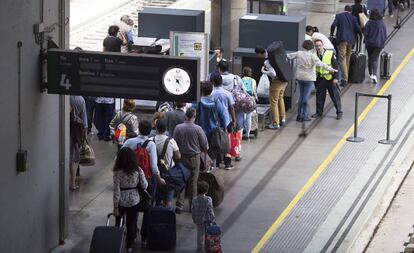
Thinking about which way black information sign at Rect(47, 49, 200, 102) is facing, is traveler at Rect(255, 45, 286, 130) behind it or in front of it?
behind

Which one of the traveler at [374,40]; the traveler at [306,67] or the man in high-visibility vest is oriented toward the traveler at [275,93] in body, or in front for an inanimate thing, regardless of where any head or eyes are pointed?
the man in high-visibility vest

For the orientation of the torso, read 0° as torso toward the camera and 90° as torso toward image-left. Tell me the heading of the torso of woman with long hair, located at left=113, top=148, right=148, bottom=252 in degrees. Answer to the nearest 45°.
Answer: approximately 180°

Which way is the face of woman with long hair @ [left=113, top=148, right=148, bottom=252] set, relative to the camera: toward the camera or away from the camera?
away from the camera

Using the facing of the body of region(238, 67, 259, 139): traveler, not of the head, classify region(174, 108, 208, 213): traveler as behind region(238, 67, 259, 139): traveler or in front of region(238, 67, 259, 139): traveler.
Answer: behind

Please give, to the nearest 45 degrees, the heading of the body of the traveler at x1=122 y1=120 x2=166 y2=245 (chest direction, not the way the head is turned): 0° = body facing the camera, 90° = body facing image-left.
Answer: approximately 180°

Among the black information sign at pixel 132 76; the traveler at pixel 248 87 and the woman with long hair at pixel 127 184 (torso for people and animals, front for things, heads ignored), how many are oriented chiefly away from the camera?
2
